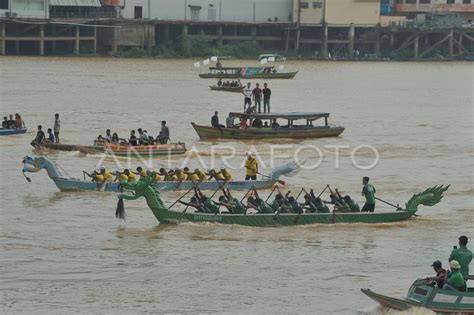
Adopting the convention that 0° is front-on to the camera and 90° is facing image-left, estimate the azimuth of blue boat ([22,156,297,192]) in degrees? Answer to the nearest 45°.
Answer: approximately 90°

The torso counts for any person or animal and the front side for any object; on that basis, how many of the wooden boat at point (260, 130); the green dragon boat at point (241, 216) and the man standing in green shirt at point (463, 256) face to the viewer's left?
2

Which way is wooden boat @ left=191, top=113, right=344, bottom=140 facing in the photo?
to the viewer's left

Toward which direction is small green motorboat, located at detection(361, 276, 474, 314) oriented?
to the viewer's left

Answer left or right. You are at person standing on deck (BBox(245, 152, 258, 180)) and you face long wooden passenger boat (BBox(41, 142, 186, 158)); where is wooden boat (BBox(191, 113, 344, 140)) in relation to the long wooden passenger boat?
right

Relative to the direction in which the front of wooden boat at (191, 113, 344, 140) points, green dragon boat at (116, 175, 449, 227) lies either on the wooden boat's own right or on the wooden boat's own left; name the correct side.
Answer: on the wooden boat's own left

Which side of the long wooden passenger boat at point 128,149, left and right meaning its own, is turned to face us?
left
